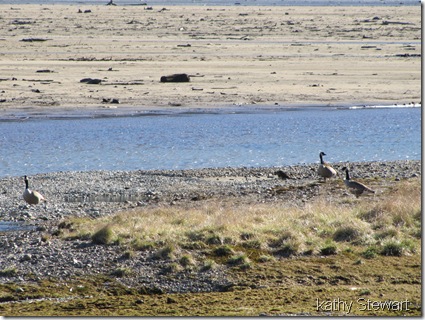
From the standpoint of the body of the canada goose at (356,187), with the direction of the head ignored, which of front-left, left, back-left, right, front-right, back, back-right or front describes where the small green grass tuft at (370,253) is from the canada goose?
left

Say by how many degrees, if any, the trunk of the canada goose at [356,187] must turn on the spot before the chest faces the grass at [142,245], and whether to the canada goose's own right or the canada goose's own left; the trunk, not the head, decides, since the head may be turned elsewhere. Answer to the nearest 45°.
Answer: approximately 45° to the canada goose's own left

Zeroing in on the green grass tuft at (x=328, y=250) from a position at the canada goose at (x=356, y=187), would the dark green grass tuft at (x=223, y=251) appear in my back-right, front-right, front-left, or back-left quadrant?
front-right

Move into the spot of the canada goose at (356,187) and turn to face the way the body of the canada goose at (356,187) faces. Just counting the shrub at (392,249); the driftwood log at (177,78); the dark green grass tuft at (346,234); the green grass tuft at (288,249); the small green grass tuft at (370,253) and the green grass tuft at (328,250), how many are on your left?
5

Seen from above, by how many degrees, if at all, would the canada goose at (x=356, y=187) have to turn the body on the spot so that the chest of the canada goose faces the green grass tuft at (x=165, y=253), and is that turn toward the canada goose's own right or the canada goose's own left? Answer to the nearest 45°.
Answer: approximately 45° to the canada goose's own left

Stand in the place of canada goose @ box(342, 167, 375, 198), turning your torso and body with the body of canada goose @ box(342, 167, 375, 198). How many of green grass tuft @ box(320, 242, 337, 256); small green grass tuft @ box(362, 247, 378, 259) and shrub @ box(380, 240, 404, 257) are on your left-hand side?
3

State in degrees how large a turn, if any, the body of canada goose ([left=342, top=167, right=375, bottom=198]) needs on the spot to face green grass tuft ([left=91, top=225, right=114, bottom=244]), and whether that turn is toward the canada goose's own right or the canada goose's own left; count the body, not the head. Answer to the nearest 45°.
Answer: approximately 45° to the canada goose's own left

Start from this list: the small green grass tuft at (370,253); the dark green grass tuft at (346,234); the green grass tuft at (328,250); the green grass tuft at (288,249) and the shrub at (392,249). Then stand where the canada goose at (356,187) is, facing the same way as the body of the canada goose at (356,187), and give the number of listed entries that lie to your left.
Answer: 5

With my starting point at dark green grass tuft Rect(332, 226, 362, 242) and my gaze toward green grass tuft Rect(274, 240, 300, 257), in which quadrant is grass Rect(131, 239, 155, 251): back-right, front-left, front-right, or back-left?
front-right

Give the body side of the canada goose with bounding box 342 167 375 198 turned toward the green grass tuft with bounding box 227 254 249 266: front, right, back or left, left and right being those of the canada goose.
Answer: left

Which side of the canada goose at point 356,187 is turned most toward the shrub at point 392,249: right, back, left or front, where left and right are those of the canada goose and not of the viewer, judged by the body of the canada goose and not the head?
left

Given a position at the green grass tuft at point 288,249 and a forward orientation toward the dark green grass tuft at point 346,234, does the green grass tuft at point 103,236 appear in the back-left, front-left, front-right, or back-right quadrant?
back-left

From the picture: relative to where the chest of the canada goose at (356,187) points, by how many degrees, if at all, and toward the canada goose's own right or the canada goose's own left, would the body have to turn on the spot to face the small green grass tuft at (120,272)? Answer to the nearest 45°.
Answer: approximately 45° to the canada goose's own left

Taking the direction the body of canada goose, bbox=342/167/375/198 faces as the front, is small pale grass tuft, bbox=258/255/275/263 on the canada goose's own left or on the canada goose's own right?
on the canada goose's own left

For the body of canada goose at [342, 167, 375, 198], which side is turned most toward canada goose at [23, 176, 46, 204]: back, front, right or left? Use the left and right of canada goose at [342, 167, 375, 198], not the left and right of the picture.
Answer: front

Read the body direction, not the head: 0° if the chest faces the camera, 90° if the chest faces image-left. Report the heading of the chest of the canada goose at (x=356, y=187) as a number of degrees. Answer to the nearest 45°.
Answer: approximately 90°

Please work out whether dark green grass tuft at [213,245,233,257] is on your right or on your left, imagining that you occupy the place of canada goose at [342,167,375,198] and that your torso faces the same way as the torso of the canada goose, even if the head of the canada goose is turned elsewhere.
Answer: on your left
